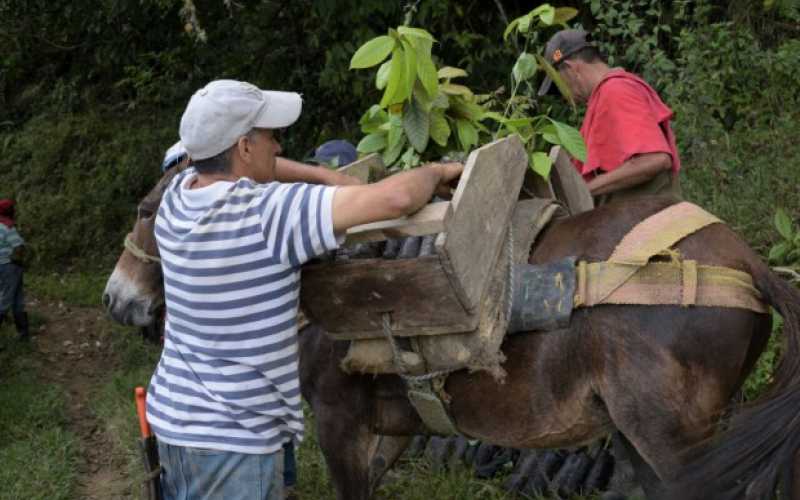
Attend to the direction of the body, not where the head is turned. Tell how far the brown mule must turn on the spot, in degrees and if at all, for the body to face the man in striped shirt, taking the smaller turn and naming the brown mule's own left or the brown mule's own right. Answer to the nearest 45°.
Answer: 0° — it already faces them

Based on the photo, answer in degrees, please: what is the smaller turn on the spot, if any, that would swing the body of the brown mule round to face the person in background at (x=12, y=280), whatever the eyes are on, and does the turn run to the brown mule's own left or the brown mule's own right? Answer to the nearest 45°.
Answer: approximately 45° to the brown mule's own right

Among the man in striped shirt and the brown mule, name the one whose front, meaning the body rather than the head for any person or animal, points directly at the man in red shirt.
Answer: the man in striped shirt

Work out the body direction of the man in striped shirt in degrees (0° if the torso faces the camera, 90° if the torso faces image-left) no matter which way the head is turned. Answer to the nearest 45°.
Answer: approximately 225°

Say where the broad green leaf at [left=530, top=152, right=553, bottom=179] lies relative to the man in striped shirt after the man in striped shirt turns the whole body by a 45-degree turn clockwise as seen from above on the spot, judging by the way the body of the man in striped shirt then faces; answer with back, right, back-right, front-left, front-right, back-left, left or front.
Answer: front-left

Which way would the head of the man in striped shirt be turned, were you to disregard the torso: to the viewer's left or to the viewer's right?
to the viewer's right

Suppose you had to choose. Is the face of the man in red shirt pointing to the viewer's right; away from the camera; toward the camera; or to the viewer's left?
to the viewer's left

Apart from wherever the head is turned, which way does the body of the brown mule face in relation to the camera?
to the viewer's left

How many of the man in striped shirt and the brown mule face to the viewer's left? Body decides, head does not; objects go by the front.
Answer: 1

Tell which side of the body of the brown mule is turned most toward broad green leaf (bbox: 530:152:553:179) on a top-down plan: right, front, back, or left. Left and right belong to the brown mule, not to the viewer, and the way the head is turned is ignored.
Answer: right

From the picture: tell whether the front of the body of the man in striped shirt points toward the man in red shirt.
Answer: yes
